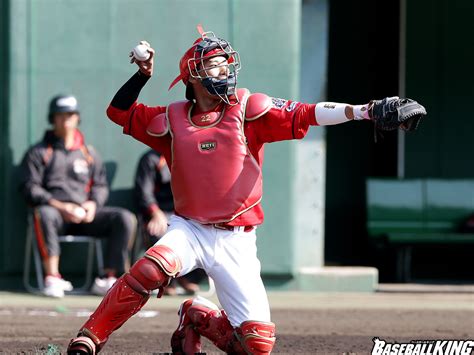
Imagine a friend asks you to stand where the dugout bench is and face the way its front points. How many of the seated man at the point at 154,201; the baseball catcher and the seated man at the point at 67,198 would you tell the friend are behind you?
0

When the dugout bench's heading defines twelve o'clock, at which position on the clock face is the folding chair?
The folding chair is roughly at 2 o'clock from the dugout bench.

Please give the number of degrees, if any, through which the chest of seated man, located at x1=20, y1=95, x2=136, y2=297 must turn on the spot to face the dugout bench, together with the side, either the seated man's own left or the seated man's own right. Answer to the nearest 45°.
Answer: approximately 90° to the seated man's own left

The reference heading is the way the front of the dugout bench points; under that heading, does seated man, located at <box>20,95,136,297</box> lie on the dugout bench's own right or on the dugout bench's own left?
on the dugout bench's own right

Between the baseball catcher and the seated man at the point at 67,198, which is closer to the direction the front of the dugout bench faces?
the baseball catcher

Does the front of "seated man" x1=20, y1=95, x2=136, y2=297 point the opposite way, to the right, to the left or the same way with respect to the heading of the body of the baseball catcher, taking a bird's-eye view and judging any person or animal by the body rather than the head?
the same way

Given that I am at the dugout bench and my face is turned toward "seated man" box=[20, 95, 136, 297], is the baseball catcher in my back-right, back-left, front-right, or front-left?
front-left

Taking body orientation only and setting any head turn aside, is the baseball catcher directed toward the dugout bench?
no

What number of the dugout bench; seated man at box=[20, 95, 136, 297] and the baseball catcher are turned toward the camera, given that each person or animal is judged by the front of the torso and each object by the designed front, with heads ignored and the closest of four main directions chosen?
3

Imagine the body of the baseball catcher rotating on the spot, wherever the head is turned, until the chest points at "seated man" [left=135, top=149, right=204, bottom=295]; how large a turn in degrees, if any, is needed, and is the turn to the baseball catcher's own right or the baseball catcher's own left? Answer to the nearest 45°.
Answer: approximately 180°

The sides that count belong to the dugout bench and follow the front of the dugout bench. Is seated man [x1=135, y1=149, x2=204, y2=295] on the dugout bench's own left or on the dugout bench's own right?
on the dugout bench's own right

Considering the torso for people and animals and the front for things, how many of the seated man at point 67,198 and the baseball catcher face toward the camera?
2

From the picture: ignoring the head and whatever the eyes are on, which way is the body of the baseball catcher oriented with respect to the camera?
toward the camera

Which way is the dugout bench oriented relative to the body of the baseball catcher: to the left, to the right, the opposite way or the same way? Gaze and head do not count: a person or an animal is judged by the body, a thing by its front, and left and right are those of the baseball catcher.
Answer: the same way

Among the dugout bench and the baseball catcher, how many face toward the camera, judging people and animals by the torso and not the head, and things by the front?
2

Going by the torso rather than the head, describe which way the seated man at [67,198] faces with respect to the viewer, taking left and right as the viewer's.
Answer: facing the viewer

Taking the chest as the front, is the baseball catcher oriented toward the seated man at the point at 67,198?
no
